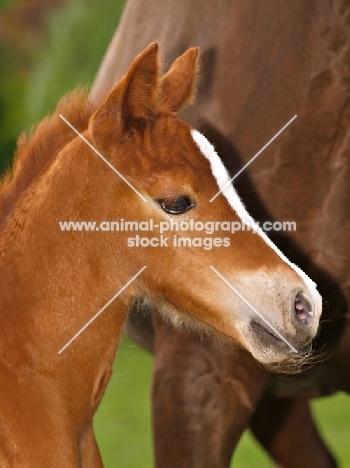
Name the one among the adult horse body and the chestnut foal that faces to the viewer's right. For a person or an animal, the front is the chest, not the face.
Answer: the chestnut foal

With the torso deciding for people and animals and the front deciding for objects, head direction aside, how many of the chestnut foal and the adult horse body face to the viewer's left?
1

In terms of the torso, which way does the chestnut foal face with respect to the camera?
to the viewer's right

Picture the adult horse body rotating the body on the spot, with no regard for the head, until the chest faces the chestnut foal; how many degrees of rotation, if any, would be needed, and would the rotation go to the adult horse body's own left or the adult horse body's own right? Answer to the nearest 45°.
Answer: approximately 45° to the adult horse body's own left

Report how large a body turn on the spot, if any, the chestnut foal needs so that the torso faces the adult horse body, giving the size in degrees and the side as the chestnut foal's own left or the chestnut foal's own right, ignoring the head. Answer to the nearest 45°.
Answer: approximately 45° to the chestnut foal's own left

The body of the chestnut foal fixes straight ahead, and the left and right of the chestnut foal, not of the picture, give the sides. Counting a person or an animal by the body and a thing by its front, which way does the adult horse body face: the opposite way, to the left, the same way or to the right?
the opposite way

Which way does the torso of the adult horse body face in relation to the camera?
to the viewer's left
